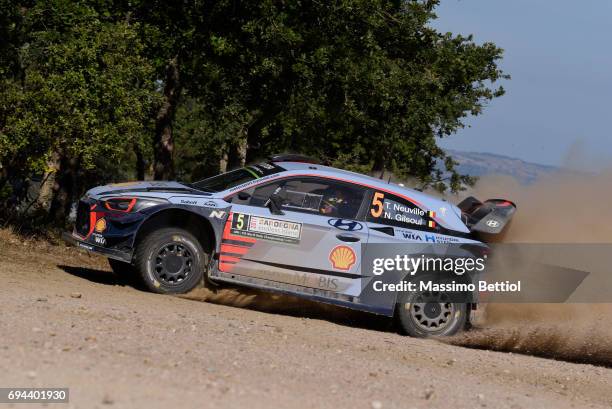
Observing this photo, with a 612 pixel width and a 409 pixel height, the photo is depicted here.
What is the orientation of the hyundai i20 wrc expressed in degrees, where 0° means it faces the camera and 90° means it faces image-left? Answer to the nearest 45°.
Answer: approximately 90°

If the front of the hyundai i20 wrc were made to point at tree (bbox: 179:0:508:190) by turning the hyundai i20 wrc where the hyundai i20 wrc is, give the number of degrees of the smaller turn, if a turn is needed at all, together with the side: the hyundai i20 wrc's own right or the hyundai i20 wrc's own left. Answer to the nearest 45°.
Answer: approximately 90° to the hyundai i20 wrc's own right
